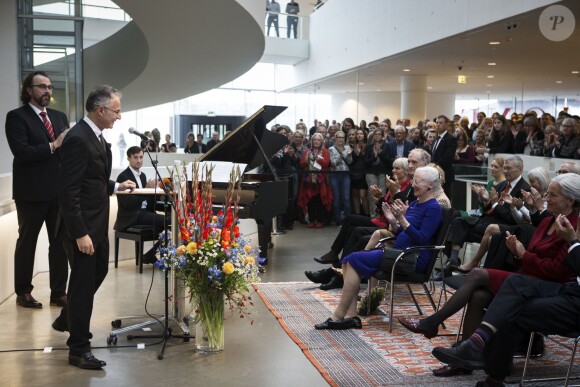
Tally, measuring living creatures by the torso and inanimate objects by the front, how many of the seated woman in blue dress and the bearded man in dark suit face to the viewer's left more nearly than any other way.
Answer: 1

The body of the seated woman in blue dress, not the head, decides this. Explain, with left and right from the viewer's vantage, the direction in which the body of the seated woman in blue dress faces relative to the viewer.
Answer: facing to the left of the viewer

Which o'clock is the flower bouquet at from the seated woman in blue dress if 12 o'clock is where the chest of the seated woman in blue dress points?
The flower bouquet is roughly at 11 o'clock from the seated woman in blue dress.

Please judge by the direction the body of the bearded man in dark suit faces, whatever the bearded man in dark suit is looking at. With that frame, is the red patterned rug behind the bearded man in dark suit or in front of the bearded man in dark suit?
in front

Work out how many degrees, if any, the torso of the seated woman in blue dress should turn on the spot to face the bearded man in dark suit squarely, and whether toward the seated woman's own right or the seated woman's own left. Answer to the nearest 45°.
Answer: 0° — they already face them

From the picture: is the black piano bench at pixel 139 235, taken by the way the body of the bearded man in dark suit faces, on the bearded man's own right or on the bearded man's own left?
on the bearded man's own left

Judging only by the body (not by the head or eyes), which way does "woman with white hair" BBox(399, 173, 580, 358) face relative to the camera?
to the viewer's left

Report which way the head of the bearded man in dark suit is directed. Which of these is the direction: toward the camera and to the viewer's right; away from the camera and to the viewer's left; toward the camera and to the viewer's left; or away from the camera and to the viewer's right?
toward the camera and to the viewer's right

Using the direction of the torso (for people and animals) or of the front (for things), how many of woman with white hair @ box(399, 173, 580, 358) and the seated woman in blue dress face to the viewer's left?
2

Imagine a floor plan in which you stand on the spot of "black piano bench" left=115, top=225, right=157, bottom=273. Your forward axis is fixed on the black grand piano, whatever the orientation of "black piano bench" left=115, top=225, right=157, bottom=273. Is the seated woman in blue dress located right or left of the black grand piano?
right

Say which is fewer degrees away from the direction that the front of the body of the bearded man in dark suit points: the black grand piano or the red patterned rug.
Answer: the red patterned rug
